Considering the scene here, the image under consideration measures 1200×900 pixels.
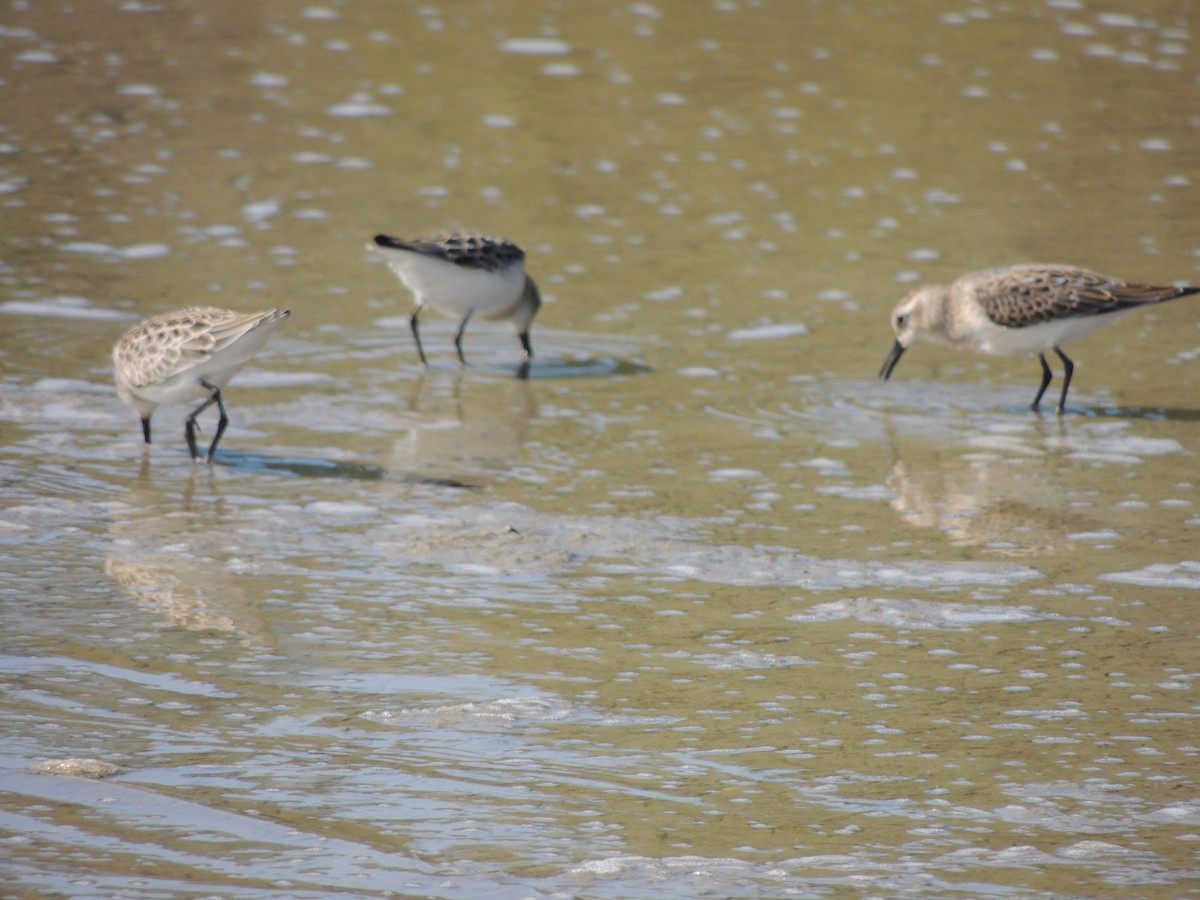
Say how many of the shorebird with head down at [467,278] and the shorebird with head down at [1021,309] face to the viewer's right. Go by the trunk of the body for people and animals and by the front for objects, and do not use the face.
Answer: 1

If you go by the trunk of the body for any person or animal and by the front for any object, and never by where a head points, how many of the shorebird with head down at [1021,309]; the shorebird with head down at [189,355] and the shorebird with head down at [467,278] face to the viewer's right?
1

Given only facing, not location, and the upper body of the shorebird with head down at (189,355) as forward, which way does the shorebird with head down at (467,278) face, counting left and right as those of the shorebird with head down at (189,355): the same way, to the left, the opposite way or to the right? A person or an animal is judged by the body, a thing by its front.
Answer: the opposite way

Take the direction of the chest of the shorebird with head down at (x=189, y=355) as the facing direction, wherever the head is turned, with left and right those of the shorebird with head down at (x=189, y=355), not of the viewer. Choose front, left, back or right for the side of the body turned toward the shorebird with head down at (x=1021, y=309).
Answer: back

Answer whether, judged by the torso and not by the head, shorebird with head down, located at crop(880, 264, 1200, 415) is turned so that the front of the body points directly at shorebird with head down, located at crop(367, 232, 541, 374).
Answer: yes

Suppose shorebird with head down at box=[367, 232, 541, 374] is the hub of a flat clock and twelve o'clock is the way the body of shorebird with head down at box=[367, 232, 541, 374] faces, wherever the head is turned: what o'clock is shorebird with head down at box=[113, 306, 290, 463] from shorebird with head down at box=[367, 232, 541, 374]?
shorebird with head down at box=[113, 306, 290, 463] is roughly at 4 o'clock from shorebird with head down at box=[367, 232, 541, 374].

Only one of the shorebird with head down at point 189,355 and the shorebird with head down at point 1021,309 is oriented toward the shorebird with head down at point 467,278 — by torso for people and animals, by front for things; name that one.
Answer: the shorebird with head down at point 1021,309

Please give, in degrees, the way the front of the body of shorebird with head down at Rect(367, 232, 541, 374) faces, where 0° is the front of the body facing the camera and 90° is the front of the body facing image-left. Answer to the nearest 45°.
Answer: approximately 270°

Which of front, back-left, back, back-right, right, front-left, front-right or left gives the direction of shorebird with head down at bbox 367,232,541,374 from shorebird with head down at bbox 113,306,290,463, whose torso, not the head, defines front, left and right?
back-right

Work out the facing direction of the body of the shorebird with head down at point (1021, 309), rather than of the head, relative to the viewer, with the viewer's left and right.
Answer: facing to the left of the viewer

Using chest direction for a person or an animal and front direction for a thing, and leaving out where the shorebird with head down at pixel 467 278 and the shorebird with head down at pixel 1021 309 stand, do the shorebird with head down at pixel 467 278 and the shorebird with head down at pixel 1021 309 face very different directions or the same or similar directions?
very different directions

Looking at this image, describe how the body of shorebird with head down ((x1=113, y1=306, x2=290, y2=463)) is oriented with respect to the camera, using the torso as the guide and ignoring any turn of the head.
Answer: to the viewer's left

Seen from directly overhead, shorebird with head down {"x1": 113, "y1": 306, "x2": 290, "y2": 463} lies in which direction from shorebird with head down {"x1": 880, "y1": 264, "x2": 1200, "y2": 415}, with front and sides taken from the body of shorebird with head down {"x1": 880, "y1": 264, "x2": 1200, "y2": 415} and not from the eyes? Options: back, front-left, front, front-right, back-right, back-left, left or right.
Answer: front-left
